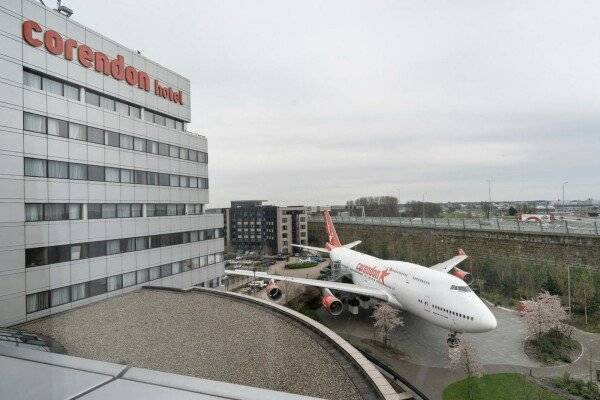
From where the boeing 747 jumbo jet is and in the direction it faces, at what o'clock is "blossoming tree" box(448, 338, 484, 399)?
The blossoming tree is roughly at 1 o'clock from the boeing 747 jumbo jet.

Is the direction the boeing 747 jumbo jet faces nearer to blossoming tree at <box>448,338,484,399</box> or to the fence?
the blossoming tree

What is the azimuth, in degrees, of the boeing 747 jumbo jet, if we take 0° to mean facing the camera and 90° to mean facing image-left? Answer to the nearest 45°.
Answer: approximately 315°

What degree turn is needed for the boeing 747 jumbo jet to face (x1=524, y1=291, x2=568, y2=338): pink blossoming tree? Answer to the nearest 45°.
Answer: approximately 45° to its left

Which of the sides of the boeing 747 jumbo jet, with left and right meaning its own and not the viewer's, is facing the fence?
left
